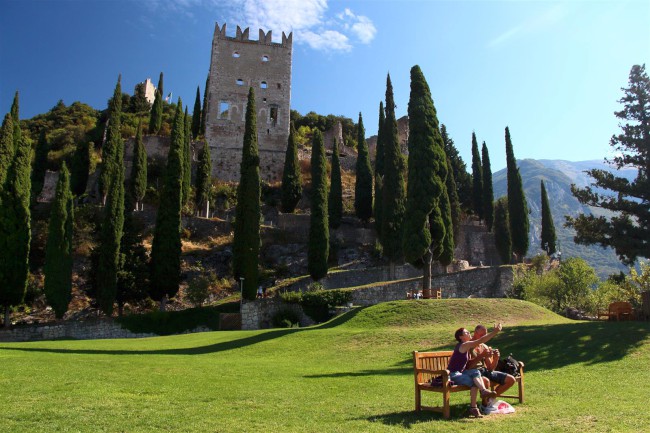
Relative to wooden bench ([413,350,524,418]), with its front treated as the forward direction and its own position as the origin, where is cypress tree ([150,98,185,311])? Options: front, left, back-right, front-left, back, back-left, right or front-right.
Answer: back

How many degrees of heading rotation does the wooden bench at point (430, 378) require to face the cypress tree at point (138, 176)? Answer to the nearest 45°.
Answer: approximately 180°

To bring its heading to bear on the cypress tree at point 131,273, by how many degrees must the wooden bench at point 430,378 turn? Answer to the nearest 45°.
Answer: approximately 180°

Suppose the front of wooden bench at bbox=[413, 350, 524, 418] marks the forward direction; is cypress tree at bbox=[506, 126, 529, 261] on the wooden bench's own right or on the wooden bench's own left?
on the wooden bench's own left

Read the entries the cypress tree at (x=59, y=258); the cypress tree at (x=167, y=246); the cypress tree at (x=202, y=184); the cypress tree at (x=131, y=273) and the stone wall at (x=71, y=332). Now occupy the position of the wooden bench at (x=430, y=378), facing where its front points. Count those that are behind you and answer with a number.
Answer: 5

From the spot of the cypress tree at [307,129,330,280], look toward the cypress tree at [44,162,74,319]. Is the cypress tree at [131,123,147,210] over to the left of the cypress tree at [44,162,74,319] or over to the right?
right

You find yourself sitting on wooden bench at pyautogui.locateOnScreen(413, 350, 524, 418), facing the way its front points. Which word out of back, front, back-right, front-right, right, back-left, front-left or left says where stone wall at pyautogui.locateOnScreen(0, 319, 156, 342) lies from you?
back

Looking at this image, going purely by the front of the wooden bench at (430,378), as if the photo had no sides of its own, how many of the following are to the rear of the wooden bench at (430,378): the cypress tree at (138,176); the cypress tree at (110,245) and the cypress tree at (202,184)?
3

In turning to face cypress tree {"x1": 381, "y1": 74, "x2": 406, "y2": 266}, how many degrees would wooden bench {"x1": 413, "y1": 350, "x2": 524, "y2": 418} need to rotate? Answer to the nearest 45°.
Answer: approximately 135° to its left

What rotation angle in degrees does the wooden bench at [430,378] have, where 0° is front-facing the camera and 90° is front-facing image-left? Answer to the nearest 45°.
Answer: approximately 315°

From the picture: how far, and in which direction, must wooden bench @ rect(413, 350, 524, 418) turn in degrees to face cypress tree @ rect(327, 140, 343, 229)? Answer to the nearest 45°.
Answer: approximately 135° to its left

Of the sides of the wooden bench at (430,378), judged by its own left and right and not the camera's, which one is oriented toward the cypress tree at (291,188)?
back

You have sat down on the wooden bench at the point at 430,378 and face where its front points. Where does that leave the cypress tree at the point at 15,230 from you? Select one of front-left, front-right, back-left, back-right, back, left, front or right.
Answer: back

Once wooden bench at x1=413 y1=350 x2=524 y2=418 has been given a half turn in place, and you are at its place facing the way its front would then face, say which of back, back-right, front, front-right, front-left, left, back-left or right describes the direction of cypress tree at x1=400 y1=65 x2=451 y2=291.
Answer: front-right

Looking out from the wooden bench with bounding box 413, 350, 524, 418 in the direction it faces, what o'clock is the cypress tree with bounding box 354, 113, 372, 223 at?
The cypress tree is roughly at 7 o'clock from the wooden bench.
